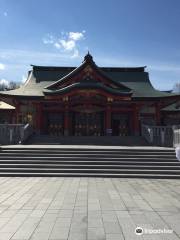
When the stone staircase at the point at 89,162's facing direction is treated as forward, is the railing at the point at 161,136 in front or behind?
behind

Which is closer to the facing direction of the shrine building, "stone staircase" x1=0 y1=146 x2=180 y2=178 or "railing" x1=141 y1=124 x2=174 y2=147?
the stone staircase

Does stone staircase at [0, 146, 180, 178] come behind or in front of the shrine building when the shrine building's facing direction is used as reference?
in front

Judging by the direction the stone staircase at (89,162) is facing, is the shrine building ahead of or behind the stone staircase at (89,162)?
behind

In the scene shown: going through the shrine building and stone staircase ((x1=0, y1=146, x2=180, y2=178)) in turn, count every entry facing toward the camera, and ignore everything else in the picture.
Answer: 2

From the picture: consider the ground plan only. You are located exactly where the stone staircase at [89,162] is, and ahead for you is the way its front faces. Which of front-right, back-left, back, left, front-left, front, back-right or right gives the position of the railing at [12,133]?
back-right

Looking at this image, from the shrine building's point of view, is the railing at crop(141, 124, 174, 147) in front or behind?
in front

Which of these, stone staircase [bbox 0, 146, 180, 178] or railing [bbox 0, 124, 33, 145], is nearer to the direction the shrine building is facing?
the stone staircase
